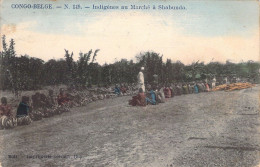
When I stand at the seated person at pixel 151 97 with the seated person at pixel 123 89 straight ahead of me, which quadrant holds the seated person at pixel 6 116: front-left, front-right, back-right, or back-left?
back-left

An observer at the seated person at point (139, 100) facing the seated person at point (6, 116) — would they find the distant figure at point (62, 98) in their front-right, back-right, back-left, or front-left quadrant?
front-right

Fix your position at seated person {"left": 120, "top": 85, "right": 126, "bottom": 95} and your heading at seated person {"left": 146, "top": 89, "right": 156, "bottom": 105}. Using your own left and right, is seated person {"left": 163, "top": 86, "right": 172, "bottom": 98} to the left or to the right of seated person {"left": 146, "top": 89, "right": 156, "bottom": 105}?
left

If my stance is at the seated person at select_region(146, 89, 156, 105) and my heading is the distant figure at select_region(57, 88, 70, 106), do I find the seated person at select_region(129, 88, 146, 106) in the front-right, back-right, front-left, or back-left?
front-left

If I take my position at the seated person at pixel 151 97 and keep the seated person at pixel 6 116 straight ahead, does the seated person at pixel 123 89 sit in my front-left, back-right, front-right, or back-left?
back-right
